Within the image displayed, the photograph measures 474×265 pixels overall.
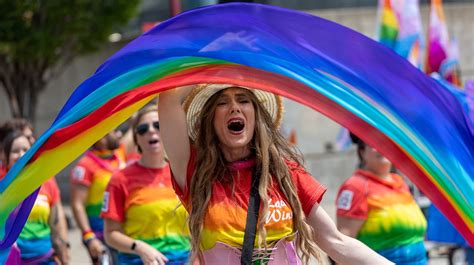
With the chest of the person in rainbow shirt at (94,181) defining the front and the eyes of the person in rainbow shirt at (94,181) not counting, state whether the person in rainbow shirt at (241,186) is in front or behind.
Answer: in front

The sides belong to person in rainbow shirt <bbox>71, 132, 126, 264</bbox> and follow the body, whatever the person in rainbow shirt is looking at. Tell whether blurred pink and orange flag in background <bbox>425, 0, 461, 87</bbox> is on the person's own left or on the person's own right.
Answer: on the person's own left

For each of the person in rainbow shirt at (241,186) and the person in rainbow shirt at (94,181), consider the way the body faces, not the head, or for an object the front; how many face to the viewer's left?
0

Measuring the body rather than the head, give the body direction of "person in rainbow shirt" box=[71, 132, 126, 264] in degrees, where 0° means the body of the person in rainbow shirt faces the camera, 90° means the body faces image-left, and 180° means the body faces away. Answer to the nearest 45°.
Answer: approximately 315°

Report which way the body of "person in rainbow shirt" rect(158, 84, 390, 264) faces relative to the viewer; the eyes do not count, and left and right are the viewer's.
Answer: facing the viewer

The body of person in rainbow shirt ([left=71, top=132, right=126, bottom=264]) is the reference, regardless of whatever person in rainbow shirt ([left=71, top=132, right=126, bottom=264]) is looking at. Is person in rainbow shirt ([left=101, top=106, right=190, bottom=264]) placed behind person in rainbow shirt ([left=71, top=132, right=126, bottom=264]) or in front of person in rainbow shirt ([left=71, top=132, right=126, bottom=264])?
in front

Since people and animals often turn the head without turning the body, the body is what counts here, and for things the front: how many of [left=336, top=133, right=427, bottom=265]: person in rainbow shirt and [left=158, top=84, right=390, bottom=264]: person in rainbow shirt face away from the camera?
0
